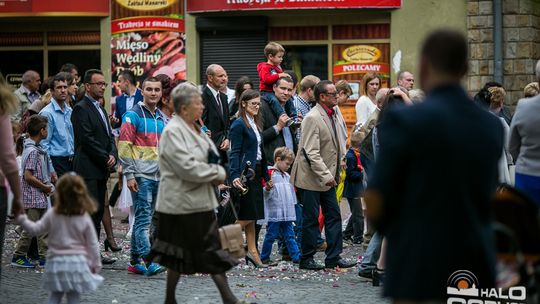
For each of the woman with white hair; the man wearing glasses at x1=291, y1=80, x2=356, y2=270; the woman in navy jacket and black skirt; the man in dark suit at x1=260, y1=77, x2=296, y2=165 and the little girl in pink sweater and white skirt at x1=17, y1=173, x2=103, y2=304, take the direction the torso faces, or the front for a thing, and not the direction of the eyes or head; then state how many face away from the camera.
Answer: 1

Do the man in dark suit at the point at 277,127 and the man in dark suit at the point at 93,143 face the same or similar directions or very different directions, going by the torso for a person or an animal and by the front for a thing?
same or similar directions

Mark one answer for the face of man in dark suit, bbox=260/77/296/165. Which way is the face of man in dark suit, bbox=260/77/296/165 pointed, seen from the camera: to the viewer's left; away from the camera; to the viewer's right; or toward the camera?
toward the camera

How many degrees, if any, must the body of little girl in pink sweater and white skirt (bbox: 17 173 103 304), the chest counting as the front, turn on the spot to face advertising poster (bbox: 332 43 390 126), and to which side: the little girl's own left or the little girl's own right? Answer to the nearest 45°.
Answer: approximately 45° to the little girl's own right

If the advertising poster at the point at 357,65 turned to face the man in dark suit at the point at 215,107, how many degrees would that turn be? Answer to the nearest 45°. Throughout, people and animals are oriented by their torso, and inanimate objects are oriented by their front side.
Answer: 0° — it already faces them

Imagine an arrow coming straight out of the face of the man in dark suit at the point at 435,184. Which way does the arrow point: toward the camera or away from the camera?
away from the camera

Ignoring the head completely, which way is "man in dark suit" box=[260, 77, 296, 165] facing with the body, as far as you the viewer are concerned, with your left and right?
facing the viewer and to the right of the viewer

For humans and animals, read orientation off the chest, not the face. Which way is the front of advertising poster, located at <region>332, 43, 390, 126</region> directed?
toward the camera

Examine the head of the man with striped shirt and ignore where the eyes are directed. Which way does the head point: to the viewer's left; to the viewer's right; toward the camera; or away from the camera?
toward the camera

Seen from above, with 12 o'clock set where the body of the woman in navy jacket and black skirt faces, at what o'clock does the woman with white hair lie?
The woman with white hair is roughly at 2 o'clock from the woman in navy jacket and black skirt.

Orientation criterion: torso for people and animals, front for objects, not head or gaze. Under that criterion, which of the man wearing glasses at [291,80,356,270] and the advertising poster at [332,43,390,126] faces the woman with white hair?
the advertising poster
